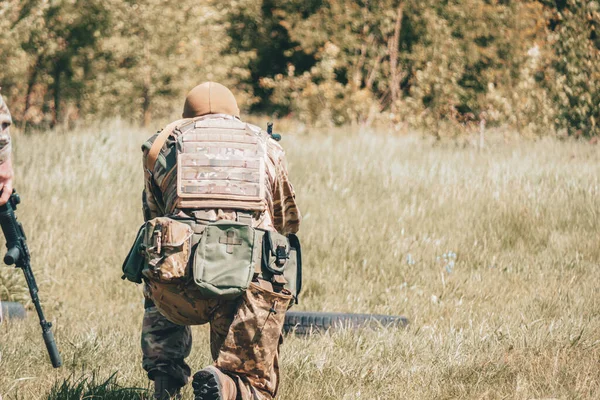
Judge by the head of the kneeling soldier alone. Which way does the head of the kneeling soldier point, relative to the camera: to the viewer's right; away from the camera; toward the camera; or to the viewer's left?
away from the camera

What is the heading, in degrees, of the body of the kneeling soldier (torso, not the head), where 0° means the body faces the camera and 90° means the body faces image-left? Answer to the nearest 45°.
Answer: approximately 180°
